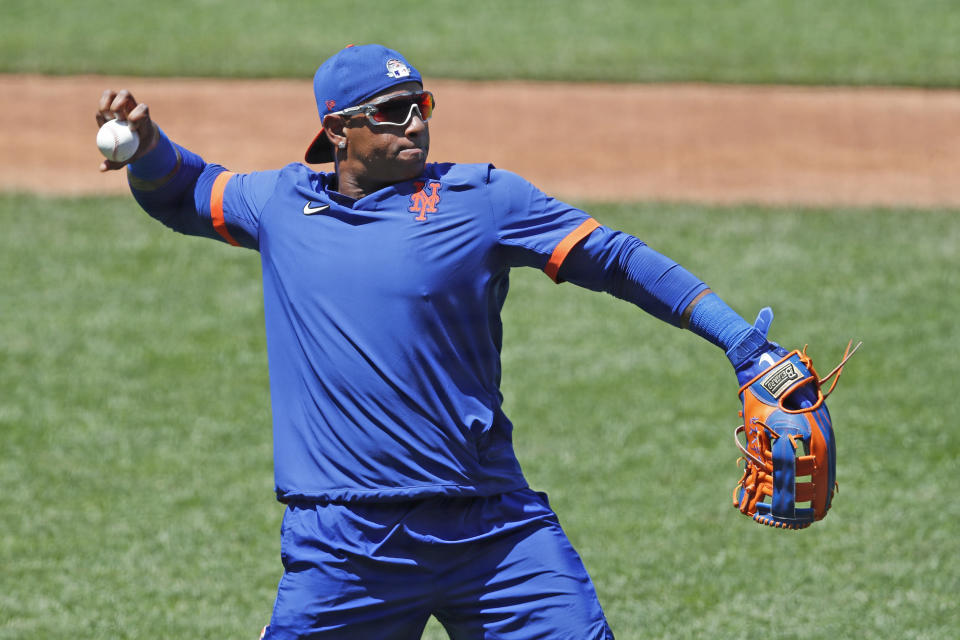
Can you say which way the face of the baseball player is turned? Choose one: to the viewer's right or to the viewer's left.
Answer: to the viewer's right

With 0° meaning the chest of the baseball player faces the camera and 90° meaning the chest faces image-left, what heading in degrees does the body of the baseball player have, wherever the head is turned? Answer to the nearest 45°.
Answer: approximately 0°
